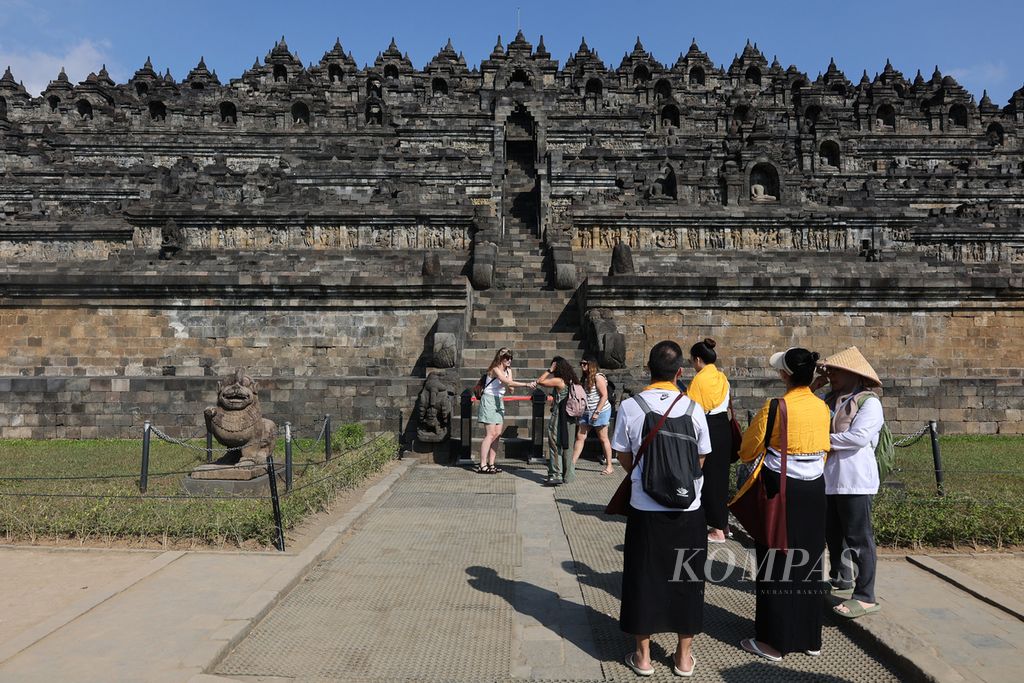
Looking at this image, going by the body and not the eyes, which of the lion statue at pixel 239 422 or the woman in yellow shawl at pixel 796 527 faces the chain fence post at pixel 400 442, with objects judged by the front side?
the woman in yellow shawl

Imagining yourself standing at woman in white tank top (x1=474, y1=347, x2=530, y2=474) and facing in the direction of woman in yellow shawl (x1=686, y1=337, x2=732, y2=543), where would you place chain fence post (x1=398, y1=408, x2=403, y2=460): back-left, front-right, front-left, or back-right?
back-right

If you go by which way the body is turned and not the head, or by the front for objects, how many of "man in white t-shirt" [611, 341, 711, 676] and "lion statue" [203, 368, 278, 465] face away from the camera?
1

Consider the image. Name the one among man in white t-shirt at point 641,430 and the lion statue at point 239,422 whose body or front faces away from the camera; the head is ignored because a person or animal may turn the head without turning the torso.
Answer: the man in white t-shirt

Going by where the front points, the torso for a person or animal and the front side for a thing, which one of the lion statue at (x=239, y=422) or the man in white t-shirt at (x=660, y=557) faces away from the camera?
the man in white t-shirt

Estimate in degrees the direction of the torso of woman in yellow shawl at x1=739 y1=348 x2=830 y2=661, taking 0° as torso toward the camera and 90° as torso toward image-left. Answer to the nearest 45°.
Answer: approximately 135°

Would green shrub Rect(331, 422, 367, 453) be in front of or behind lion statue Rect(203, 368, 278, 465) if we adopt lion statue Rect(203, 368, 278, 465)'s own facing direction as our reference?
behind

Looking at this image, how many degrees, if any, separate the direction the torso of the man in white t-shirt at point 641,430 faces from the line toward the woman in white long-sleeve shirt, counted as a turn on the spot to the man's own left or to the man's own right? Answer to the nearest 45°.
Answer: approximately 45° to the man's own right

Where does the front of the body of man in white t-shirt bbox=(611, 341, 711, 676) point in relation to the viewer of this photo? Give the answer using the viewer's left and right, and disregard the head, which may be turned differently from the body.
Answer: facing away from the viewer

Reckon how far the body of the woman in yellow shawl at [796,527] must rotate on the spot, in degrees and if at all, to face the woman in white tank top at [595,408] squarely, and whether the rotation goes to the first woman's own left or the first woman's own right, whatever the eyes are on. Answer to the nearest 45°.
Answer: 0° — they already face them

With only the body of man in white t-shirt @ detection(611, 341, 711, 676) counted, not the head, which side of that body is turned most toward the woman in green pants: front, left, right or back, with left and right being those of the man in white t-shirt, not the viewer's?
front

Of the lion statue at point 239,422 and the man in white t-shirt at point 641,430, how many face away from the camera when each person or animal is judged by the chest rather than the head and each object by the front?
1

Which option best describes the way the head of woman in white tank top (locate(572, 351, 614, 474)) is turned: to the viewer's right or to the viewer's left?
to the viewer's left

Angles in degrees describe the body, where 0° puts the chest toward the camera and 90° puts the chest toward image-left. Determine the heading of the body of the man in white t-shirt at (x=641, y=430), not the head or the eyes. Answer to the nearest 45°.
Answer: approximately 180°

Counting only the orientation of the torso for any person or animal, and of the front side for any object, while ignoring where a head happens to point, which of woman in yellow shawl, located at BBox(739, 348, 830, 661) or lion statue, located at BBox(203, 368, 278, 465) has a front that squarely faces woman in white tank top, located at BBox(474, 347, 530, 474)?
the woman in yellow shawl
